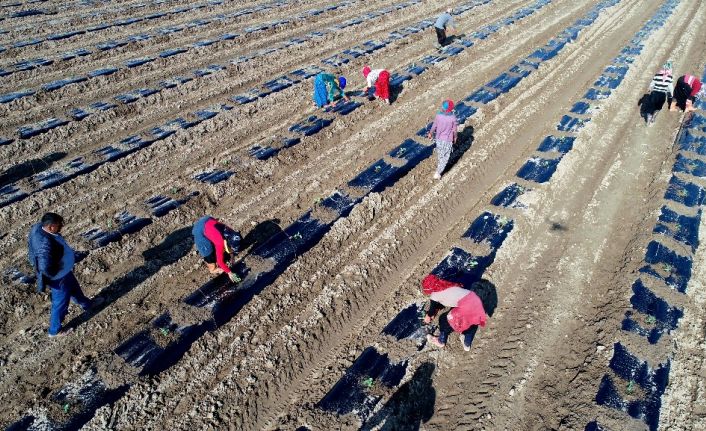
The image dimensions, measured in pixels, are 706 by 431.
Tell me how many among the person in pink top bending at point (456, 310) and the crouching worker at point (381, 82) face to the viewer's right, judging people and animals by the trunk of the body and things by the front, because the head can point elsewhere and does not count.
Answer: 0

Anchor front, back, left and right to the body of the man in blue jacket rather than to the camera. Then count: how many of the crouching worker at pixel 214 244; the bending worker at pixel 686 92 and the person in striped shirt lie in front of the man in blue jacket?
3

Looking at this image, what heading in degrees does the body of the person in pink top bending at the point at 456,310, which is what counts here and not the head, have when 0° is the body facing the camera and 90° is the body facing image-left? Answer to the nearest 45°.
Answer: approximately 90°

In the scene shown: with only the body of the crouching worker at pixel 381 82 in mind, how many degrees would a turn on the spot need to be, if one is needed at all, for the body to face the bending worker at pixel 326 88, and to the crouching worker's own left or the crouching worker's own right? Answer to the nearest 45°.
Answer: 0° — they already face them

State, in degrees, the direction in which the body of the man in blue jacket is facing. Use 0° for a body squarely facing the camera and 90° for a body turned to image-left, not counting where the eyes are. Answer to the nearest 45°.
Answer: approximately 270°

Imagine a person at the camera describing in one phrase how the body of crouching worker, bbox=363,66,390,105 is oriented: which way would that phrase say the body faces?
to the viewer's left

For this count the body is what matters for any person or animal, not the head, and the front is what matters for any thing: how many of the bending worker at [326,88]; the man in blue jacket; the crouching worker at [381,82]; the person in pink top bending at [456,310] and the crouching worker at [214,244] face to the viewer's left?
2

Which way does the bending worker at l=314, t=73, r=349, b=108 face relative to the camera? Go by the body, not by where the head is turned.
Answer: to the viewer's right

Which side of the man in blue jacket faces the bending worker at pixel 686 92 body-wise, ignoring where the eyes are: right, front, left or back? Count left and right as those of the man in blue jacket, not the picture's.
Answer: front

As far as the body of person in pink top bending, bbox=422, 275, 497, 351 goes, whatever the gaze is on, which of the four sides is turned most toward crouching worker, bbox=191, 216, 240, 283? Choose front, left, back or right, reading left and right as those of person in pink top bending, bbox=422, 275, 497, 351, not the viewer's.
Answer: front

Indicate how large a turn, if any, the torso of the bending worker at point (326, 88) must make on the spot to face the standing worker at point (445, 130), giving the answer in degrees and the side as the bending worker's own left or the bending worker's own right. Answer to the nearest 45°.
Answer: approximately 45° to the bending worker's own right

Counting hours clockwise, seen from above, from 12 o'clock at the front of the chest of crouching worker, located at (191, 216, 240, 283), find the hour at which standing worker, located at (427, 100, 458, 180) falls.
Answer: The standing worker is roughly at 10 o'clock from the crouching worker.

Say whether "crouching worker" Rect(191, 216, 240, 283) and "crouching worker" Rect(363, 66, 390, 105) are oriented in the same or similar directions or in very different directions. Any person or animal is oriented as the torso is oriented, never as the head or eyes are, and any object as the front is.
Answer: very different directions

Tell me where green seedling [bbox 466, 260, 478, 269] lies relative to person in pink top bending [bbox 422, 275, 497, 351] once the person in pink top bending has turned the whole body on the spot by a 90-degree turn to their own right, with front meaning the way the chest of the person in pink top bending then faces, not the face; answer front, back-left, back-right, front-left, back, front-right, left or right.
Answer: front

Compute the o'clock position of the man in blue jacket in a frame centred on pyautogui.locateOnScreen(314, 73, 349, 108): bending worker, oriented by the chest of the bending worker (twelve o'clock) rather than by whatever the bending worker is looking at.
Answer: The man in blue jacket is roughly at 4 o'clock from the bending worker.
